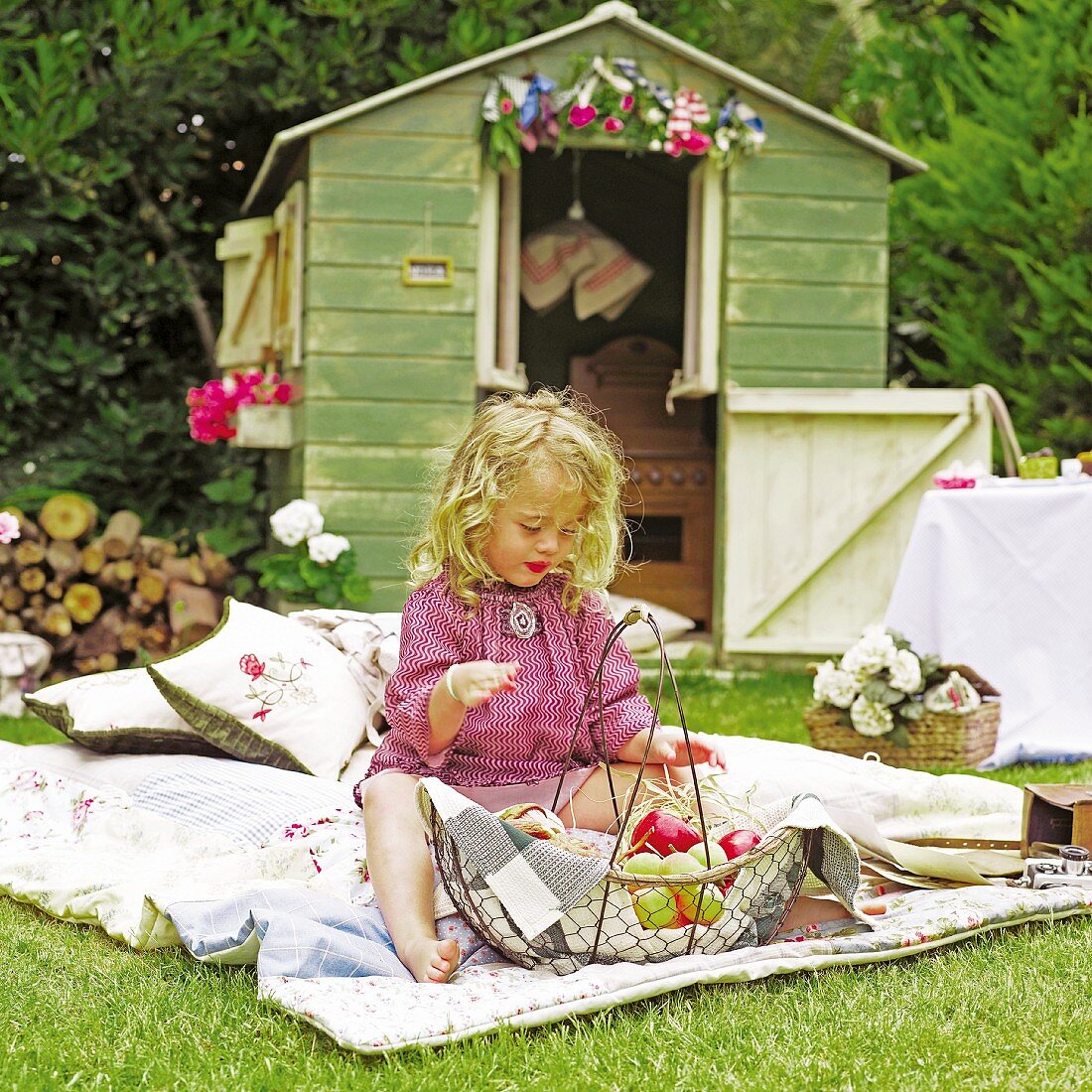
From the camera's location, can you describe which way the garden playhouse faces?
facing the viewer

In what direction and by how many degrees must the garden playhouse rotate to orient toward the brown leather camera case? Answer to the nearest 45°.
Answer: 0° — it already faces it

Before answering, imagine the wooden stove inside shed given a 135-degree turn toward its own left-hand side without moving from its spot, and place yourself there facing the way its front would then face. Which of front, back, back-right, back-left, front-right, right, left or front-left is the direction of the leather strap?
back-right

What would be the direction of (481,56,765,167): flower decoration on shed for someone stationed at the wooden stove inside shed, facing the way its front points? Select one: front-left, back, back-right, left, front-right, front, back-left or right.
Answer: front

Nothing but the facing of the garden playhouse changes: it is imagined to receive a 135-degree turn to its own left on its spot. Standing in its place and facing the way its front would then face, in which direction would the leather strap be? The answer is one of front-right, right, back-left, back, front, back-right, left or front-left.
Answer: back-right

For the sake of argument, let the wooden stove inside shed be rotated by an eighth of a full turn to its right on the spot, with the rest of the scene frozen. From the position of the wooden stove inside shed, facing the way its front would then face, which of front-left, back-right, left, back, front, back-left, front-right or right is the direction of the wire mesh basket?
front-left

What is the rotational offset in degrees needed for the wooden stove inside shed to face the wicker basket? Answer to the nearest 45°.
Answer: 0° — it already faces it

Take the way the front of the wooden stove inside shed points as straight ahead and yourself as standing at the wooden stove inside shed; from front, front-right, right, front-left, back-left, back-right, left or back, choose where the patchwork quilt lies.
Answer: front

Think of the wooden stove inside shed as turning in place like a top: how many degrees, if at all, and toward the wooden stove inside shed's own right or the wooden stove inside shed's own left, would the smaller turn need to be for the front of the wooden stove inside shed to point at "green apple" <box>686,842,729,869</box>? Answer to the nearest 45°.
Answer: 0° — it already faces it

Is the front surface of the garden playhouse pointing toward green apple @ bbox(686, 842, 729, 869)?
yes

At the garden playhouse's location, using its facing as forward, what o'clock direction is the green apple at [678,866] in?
The green apple is roughly at 12 o'clock from the garden playhouse.

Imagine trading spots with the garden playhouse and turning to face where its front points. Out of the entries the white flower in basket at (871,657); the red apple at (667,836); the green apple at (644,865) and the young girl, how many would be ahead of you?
4

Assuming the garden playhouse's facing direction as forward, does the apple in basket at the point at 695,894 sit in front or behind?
in front

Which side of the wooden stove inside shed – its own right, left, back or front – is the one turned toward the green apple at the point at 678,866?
front

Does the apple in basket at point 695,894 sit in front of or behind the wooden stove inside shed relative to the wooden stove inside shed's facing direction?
in front

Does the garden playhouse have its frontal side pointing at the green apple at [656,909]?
yes

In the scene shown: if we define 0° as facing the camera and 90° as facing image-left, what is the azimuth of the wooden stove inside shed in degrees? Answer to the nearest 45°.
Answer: approximately 0°
